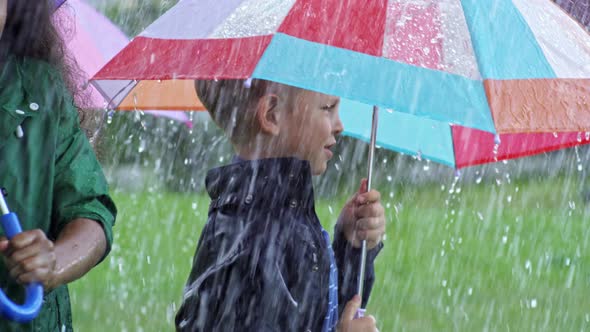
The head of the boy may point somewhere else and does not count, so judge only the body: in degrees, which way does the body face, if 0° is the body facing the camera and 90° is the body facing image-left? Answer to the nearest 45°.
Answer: approximately 270°

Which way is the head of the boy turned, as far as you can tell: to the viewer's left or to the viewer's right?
to the viewer's right

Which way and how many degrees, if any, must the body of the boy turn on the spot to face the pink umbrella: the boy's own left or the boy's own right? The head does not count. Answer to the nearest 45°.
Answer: approximately 135° to the boy's own left
